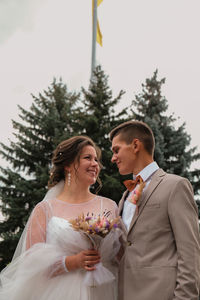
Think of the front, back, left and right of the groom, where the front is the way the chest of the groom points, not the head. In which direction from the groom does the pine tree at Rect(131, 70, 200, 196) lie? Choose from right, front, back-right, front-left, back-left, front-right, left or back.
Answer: back-right

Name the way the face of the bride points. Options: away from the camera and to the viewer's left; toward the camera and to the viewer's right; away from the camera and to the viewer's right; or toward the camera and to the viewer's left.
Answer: toward the camera and to the viewer's right

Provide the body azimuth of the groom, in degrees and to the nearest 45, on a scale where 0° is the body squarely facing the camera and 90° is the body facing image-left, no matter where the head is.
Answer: approximately 45°

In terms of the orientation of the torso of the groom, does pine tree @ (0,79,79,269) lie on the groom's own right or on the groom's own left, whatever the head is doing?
on the groom's own right

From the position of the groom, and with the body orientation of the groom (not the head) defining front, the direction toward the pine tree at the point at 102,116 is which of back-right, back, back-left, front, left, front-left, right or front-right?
back-right

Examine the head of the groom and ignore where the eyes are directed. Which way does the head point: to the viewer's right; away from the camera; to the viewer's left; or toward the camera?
to the viewer's left
